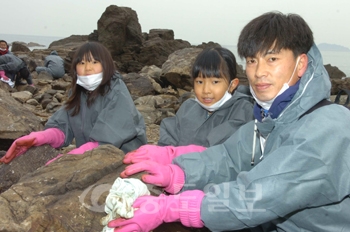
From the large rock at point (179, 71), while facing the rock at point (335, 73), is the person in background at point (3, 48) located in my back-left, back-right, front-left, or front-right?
back-left

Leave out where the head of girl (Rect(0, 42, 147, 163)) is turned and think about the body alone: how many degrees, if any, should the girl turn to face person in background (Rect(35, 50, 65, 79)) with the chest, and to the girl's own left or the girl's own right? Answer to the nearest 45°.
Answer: approximately 135° to the girl's own right

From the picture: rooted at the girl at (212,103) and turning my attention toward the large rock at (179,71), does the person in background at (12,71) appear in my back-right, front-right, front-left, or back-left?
front-left

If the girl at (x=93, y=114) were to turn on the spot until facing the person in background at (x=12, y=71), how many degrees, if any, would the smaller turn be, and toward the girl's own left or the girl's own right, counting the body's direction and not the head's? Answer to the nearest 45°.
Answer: approximately 135° to the girl's own right

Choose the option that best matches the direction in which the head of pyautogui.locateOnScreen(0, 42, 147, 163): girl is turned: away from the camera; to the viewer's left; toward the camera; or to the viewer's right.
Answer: toward the camera

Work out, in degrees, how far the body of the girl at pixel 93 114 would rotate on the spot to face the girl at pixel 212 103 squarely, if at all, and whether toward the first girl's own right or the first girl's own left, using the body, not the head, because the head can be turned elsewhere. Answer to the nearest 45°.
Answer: approximately 90° to the first girl's own left

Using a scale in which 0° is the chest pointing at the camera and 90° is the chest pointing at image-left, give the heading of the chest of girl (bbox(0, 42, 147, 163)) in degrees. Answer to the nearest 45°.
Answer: approximately 45°

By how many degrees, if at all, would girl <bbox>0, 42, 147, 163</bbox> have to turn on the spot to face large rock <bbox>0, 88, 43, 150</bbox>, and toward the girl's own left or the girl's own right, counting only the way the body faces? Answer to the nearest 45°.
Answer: approximately 90° to the girl's own right

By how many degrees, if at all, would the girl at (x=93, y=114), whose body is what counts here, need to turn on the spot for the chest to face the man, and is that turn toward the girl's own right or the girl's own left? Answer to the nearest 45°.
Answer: approximately 90° to the girl's own left

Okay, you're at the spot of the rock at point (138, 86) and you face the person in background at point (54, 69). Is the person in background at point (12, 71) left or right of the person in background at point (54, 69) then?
left

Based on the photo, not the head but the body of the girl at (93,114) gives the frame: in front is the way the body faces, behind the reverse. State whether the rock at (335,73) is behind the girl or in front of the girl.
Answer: behind
